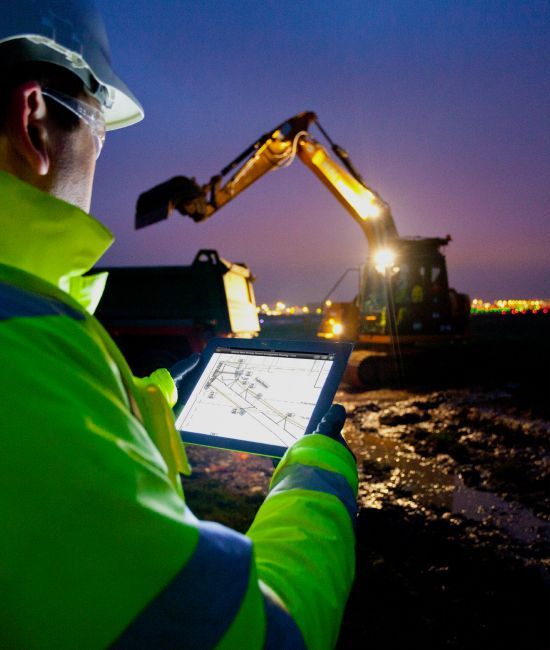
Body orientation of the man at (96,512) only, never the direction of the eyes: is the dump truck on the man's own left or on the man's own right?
on the man's own left

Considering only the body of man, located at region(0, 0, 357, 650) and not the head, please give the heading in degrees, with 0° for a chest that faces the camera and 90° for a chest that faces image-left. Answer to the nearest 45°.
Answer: approximately 225°

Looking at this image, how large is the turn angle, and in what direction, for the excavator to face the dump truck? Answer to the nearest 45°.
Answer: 0° — it already faces it

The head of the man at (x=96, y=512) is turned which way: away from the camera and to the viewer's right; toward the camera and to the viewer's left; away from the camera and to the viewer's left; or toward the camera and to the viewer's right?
away from the camera and to the viewer's right

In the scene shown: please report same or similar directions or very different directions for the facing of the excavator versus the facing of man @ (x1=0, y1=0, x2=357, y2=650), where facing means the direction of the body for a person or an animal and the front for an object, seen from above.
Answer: very different directions

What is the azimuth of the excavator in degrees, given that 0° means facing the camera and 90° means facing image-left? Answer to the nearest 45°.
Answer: approximately 45°

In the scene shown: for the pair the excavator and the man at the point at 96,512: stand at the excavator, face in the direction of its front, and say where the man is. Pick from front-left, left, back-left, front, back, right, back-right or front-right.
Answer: front-left
